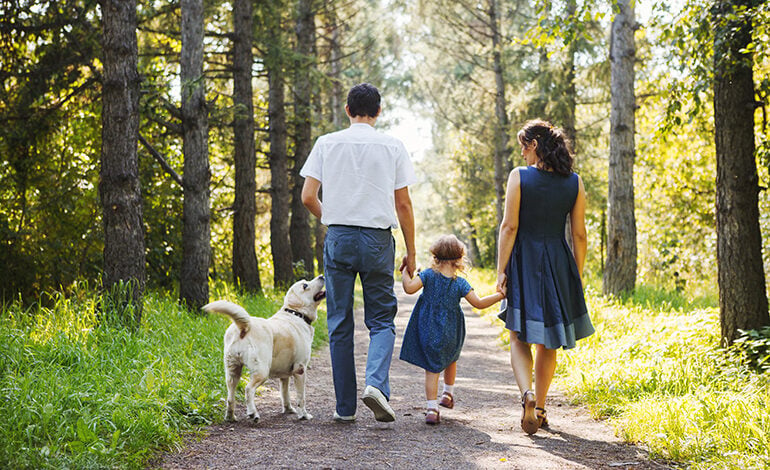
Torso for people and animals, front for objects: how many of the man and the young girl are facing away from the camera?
2

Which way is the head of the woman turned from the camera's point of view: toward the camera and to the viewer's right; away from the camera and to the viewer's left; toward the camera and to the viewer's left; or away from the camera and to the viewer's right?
away from the camera and to the viewer's left

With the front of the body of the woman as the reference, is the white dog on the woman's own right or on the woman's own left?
on the woman's own left

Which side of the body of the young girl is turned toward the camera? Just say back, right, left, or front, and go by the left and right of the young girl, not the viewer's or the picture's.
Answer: back

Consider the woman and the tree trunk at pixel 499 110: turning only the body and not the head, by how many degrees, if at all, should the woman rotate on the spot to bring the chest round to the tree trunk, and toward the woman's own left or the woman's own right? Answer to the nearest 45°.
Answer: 0° — they already face it

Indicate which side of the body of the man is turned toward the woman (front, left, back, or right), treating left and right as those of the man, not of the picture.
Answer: right

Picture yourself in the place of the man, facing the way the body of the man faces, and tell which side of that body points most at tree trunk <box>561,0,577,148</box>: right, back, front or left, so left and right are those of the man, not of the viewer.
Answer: front

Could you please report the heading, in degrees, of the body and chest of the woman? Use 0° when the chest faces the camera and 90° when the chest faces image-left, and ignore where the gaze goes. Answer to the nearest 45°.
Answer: approximately 180°

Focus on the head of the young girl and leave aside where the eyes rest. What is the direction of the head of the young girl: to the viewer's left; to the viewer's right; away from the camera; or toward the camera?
away from the camera

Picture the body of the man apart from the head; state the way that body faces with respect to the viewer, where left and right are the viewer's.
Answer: facing away from the viewer

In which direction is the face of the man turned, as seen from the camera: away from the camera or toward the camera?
away from the camera

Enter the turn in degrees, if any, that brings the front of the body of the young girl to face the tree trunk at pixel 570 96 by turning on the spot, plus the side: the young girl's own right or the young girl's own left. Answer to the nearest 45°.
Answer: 0° — they already face it
